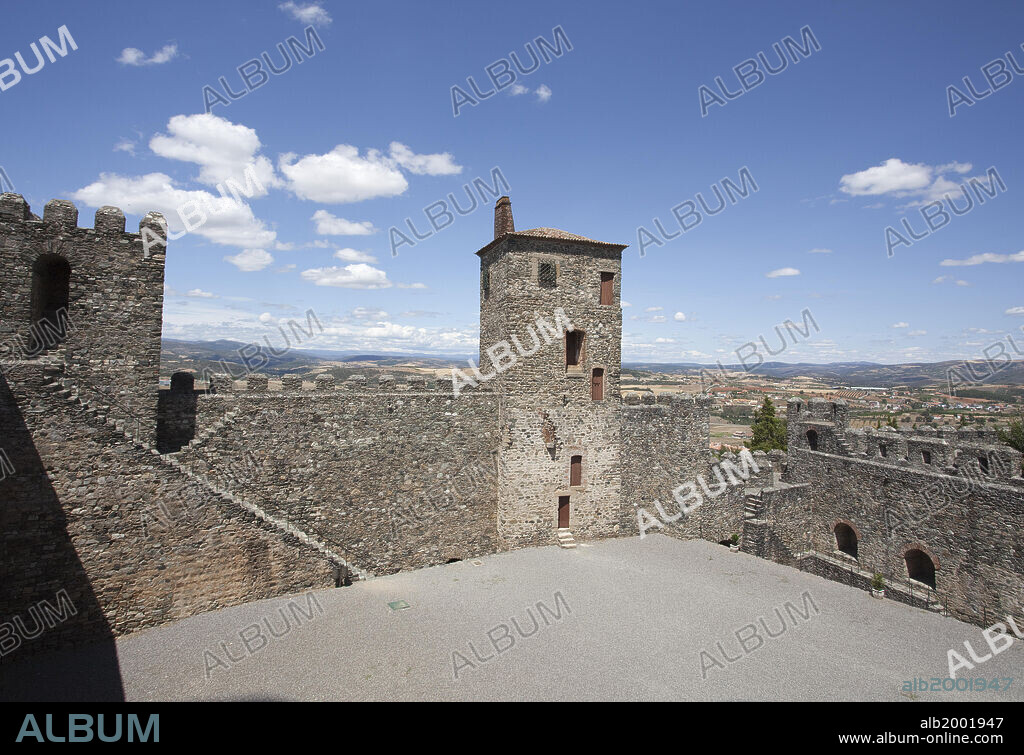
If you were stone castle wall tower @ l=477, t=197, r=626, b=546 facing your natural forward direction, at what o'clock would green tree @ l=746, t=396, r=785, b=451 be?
The green tree is roughly at 7 o'clock from the stone castle wall tower.

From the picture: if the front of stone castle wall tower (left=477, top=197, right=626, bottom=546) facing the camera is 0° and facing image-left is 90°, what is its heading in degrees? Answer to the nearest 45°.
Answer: approximately 0°

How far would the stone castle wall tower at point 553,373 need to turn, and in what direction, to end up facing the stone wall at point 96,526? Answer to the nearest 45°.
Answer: approximately 45° to its right

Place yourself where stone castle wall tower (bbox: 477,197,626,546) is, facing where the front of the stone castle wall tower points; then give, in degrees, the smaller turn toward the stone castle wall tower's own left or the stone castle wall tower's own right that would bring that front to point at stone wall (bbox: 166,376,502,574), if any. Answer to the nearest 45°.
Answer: approximately 45° to the stone castle wall tower's own right

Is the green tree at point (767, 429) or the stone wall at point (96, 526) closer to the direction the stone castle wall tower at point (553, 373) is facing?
the stone wall

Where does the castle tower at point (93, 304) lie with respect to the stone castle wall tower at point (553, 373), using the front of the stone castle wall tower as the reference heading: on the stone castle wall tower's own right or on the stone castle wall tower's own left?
on the stone castle wall tower's own right
